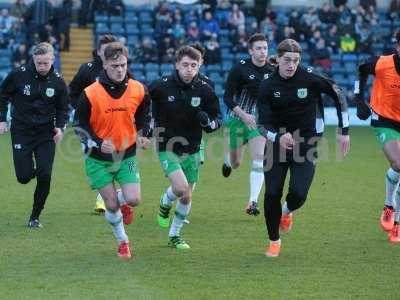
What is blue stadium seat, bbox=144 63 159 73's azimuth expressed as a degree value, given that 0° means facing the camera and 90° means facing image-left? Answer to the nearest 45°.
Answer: approximately 0°

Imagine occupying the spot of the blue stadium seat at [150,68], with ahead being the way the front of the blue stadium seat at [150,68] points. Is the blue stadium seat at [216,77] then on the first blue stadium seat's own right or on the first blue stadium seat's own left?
on the first blue stadium seat's own left

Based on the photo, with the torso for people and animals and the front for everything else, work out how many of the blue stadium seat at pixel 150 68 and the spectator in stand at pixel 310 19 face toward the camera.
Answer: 2

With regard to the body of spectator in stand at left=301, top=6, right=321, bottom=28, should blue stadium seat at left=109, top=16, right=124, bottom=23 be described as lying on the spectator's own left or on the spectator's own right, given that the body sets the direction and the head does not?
on the spectator's own right

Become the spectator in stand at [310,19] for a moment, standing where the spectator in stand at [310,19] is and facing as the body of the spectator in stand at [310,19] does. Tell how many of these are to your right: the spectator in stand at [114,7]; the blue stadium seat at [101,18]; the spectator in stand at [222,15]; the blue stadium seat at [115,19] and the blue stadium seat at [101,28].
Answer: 5

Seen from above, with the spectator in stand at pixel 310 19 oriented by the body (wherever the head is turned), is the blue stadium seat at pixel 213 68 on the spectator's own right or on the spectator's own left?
on the spectator's own right

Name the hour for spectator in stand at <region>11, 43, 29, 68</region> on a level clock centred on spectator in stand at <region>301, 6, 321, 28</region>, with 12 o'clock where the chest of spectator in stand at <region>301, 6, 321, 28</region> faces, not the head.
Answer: spectator in stand at <region>11, 43, 29, 68</region> is roughly at 2 o'clock from spectator in stand at <region>301, 6, 321, 28</region>.

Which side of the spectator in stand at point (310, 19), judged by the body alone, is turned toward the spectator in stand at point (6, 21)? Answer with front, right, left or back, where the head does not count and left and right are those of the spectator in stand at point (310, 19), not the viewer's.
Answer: right

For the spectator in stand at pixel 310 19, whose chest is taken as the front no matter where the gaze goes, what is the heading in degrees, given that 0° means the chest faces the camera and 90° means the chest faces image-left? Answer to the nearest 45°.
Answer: approximately 0°

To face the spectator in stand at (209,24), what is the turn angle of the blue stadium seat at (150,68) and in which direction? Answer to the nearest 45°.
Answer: approximately 135° to its left

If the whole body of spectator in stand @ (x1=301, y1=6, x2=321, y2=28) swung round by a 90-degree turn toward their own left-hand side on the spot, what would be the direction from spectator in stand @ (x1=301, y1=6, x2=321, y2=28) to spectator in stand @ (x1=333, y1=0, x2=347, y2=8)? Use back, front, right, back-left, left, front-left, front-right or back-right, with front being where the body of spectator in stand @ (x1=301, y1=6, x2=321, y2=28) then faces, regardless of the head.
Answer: front-left

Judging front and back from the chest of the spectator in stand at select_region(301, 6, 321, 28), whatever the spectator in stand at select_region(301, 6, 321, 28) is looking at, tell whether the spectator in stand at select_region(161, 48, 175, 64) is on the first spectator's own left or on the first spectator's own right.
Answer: on the first spectator's own right

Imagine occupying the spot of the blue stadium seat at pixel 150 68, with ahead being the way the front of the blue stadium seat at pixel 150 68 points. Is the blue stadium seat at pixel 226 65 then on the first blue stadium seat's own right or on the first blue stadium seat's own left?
on the first blue stadium seat's own left
